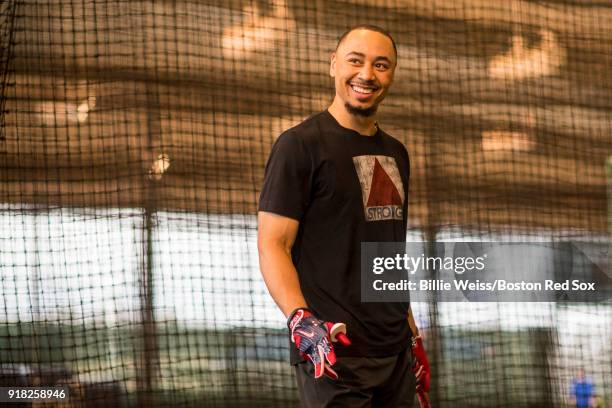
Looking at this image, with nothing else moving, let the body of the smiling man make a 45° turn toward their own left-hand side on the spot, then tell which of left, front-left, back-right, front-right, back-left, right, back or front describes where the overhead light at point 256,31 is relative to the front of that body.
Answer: left

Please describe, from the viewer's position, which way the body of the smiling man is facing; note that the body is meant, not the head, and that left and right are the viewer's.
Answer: facing the viewer and to the right of the viewer

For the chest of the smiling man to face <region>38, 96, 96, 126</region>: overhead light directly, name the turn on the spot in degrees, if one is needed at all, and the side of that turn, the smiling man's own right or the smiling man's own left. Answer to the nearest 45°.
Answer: approximately 180°

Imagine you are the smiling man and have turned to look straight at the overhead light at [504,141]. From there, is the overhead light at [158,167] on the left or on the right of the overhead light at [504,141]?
left

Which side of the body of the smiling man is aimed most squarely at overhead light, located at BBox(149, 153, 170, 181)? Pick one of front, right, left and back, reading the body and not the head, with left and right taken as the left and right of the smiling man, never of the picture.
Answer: back

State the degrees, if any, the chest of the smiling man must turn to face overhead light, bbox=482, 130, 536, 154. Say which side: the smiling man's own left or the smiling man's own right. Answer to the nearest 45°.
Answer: approximately 135° to the smiling man's own left

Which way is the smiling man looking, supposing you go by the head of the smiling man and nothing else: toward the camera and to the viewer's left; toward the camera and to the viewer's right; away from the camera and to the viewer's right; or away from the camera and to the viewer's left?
toward the camera and to the viewer's right

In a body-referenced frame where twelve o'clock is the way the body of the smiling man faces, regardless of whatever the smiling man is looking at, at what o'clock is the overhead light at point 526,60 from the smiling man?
The overhead light is roughly at 8 o'clock from the smiling man.
